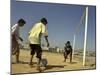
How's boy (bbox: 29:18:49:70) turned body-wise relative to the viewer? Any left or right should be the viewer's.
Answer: facing away from the viewer and to the right of the viewer

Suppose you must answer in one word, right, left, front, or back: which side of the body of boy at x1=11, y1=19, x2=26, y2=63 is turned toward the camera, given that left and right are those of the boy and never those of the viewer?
right

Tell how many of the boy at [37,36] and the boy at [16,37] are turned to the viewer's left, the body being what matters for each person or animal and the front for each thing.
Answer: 0

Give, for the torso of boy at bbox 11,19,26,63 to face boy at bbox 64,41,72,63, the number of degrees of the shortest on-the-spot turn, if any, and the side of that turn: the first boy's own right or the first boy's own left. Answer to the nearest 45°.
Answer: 0° — they already face them
